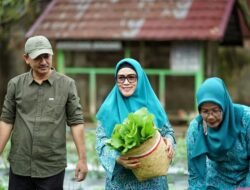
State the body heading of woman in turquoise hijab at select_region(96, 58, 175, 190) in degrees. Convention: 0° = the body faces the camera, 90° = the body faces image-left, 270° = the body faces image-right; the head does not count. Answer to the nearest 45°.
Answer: approximately 0°

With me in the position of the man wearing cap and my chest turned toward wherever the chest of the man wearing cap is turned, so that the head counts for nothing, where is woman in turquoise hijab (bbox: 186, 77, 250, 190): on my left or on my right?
on my left

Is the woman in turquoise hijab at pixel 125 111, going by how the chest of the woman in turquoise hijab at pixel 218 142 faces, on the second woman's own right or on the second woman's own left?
on the second woman's own right

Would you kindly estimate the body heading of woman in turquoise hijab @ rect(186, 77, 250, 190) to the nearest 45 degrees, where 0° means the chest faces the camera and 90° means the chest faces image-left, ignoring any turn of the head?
approximately 45°

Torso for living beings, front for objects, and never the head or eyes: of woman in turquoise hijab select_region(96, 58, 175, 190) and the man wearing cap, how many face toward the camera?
2

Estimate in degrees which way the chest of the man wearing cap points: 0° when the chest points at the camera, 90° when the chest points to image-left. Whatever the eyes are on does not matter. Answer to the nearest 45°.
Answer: approximately 0°

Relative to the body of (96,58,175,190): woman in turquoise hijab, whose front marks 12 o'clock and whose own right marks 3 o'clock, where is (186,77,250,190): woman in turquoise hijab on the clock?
(186,77,250,190): woman in turquoise hijab is roughly at 10 o'clock from (96,58,175,190): woman in turquoise hijab.

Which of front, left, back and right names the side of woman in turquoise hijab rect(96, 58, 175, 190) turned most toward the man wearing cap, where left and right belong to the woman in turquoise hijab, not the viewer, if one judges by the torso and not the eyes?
right
